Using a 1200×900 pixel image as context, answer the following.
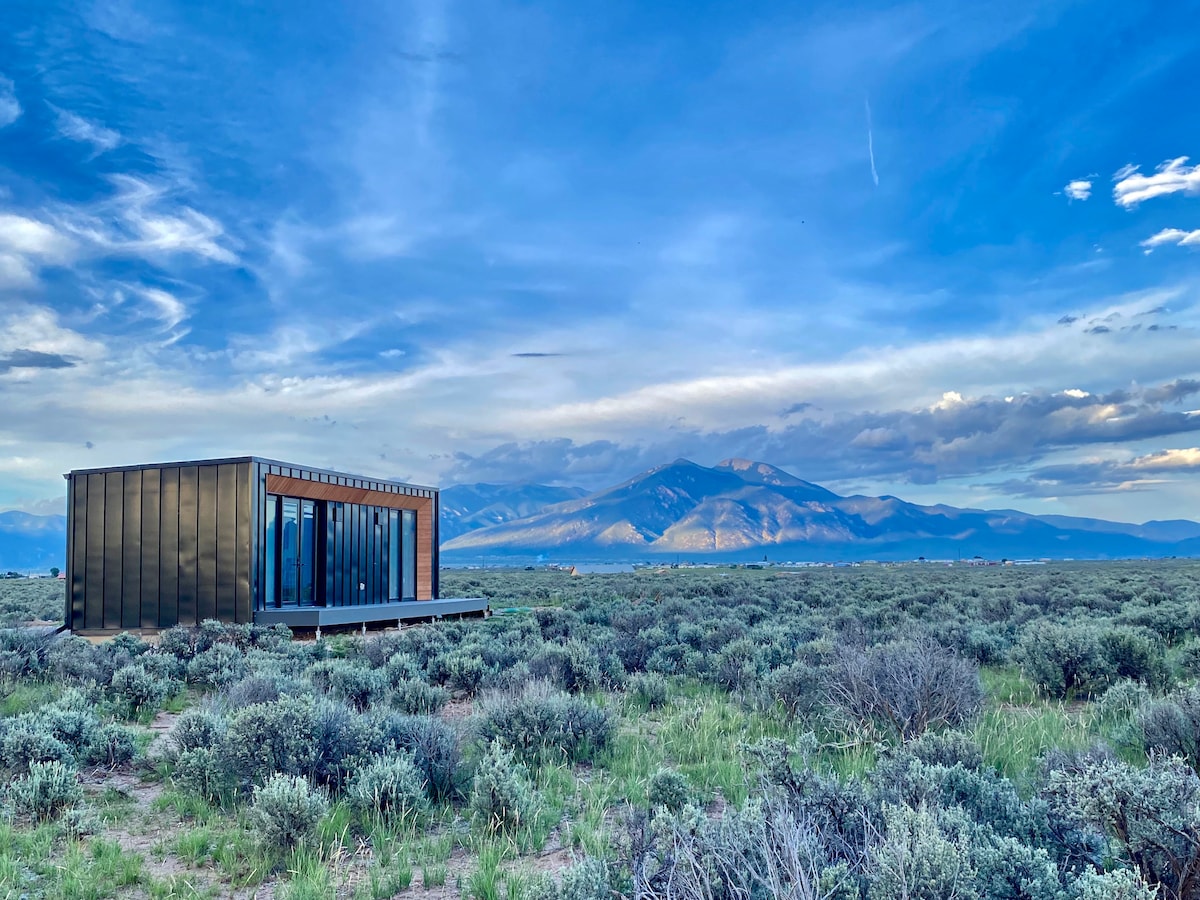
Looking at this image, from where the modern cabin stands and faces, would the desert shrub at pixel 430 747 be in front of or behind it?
in front

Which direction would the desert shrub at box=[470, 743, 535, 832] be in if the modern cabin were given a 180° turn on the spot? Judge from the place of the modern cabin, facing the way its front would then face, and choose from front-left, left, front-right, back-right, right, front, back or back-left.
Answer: back-left

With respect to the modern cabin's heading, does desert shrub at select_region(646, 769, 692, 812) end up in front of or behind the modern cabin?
in front

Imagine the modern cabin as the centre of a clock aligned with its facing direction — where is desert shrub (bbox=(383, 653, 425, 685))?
The desert shrub is roughly at 1 o'clock from the modern cabin.

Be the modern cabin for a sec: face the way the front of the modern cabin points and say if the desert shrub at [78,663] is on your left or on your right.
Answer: on your right

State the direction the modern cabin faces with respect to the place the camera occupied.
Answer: facing the viewer and to the right of the viewer

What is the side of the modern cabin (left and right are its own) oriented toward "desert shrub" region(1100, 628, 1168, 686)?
front

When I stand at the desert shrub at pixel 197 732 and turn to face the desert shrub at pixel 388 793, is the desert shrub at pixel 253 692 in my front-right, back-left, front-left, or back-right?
back-left

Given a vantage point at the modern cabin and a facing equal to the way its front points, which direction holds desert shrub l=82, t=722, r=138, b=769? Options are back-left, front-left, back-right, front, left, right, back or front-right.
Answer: front-right

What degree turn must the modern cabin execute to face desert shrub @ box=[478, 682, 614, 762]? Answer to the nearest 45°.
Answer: approximately 45° to its right
